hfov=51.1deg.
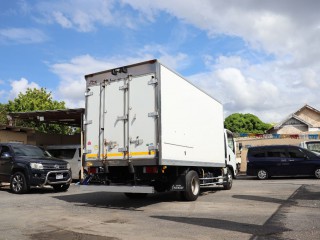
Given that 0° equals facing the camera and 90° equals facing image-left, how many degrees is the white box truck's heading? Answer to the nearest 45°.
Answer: approximately 225°

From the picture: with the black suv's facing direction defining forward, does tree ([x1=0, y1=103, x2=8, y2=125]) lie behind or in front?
behind

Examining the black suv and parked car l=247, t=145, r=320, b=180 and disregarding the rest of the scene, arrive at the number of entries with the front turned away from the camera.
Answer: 0

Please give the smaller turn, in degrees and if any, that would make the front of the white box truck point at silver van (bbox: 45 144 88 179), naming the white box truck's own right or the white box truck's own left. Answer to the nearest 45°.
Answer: approximately 90° to the white box truck's own left

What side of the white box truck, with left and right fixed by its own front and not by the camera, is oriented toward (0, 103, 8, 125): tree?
left

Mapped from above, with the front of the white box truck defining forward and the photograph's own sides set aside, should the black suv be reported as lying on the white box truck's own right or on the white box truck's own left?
on the white box truck's own left
